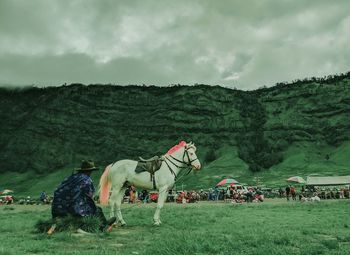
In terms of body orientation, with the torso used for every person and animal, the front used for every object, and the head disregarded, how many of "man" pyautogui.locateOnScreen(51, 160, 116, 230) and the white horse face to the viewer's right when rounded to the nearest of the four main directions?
2

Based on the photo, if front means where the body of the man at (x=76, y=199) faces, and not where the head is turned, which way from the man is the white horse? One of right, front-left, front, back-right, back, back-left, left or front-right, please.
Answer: front-left

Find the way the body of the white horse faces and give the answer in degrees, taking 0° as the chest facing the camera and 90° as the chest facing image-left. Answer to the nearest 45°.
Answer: approximately 270°

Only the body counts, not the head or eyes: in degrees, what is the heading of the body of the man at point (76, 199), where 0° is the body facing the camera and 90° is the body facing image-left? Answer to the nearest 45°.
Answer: approximately 270°

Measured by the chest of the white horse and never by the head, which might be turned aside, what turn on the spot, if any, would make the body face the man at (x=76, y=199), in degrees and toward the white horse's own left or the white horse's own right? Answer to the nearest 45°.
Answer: approximately 135° to the white horse's own right
